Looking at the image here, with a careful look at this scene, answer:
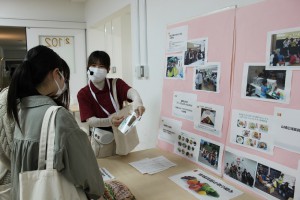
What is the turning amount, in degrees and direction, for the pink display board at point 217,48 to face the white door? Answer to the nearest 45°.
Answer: approximately 90° to its right

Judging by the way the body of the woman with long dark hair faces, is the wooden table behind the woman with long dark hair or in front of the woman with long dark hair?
in front

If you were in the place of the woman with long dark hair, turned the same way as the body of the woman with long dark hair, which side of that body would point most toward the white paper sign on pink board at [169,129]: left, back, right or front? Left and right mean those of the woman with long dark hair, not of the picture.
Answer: front

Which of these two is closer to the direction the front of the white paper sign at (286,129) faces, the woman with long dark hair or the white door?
the woman with long dark hair

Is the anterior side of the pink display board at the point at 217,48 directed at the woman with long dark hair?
yes

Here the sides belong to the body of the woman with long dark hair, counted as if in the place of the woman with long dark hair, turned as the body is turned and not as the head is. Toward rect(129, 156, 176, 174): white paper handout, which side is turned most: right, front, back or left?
front

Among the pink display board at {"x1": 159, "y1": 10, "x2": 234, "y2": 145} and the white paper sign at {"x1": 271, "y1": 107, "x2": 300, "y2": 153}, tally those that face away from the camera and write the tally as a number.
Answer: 0

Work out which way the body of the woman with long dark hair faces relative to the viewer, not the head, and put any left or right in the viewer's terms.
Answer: facing away from the viewer and to the right of the viewer
